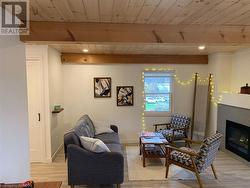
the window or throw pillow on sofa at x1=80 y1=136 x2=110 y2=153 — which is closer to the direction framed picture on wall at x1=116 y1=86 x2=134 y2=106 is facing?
the throw pillow on sofa

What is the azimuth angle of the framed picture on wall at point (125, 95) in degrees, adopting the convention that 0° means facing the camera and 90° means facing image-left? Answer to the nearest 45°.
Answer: approximately 0°

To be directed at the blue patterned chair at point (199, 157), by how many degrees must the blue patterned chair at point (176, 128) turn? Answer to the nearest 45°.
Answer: approximately 45° to its left

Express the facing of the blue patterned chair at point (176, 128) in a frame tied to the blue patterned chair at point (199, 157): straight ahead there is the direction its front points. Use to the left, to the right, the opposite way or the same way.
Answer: to the left

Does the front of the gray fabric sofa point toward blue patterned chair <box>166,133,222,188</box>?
yes

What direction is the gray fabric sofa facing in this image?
to the viewer's right

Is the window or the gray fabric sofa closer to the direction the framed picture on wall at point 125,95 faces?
the gray fabric sofa

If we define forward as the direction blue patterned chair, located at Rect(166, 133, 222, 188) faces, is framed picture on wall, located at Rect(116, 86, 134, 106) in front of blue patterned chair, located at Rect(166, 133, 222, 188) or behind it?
in front

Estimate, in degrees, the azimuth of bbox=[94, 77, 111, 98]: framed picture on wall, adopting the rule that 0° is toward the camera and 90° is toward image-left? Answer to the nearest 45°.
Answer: approximately 0°

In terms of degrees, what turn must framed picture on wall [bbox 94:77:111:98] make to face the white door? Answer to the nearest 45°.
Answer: approximately 45° to its right

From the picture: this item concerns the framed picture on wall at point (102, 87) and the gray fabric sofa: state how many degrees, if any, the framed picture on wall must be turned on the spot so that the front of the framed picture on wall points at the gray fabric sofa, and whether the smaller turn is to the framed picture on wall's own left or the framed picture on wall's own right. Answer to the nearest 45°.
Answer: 0° — it already faces it

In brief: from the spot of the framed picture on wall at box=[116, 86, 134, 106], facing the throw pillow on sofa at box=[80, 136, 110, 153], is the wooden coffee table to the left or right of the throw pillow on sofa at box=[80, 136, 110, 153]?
left
